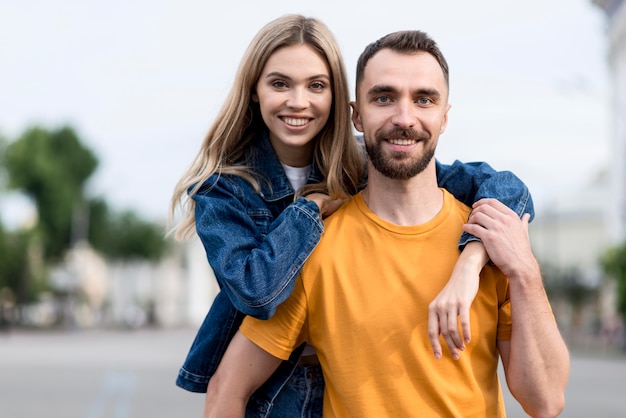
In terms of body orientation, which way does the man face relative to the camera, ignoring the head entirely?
toward the camera

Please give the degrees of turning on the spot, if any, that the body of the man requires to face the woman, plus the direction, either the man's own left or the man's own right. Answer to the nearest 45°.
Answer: approximately 135° to the man's own right

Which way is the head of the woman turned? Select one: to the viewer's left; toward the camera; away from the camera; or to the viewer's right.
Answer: toward the camera

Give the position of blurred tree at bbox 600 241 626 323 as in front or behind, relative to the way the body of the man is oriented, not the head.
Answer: behind
